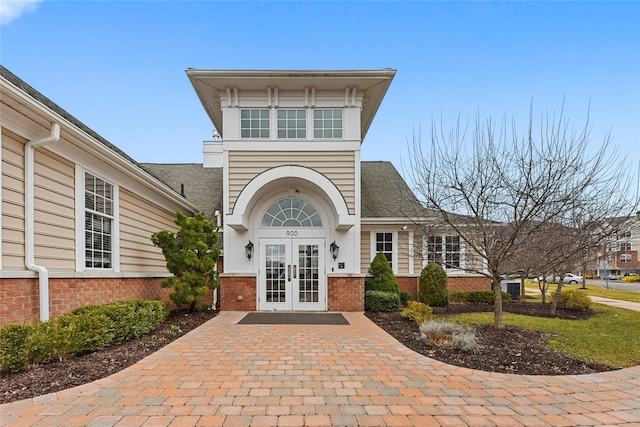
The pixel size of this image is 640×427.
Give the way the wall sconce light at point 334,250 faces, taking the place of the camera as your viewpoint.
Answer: facing the viewer

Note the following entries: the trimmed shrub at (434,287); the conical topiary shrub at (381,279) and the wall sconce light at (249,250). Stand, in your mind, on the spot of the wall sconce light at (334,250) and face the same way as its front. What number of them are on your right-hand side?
1

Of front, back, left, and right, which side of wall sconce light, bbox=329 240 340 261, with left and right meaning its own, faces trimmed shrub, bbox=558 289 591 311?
left

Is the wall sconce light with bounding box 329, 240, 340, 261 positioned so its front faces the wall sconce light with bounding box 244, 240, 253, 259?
no

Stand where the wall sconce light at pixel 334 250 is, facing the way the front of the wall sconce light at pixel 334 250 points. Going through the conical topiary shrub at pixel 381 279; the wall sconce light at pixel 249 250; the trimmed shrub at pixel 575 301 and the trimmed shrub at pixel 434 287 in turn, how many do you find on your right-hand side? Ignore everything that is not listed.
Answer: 1

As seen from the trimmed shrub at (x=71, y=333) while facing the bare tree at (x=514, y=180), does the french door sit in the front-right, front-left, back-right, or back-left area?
front-left

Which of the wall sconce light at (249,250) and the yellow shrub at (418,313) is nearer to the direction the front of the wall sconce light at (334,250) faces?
the yellow shrub
